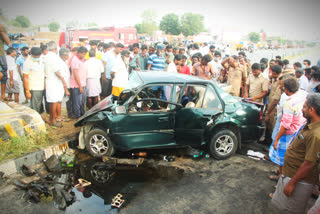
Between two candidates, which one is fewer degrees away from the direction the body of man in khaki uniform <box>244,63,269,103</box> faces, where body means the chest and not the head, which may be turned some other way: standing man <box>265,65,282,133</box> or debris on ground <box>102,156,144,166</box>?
the debris on ground

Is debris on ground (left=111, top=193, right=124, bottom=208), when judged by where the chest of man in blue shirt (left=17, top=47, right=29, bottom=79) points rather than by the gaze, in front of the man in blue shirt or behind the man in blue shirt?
in front

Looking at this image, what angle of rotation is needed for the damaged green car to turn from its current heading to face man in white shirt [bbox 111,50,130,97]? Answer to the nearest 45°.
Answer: approximately 45° to its right

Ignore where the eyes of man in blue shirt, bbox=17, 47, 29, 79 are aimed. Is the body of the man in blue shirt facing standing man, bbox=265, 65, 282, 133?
yes

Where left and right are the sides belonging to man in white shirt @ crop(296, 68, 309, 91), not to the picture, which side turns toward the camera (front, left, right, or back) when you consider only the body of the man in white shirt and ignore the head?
left

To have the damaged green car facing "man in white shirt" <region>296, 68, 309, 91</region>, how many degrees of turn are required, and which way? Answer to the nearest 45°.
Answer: approximately 135° to its right

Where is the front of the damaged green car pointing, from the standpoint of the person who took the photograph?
facing to the left of the viewer

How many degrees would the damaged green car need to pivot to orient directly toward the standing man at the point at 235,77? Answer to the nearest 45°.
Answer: approximately 135° to its right

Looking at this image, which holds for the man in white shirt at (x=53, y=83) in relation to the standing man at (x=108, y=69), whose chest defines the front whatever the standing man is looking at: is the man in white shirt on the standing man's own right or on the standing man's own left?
on the standing man's own right

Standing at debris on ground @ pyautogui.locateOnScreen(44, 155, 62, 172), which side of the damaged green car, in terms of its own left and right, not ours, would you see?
front

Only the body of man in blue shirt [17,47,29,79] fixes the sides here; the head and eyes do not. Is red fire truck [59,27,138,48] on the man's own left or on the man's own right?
on the man's own left

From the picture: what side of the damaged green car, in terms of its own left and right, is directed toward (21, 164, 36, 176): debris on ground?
front

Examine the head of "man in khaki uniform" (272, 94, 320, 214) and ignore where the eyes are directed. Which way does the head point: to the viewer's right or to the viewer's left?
to the viewer's left
